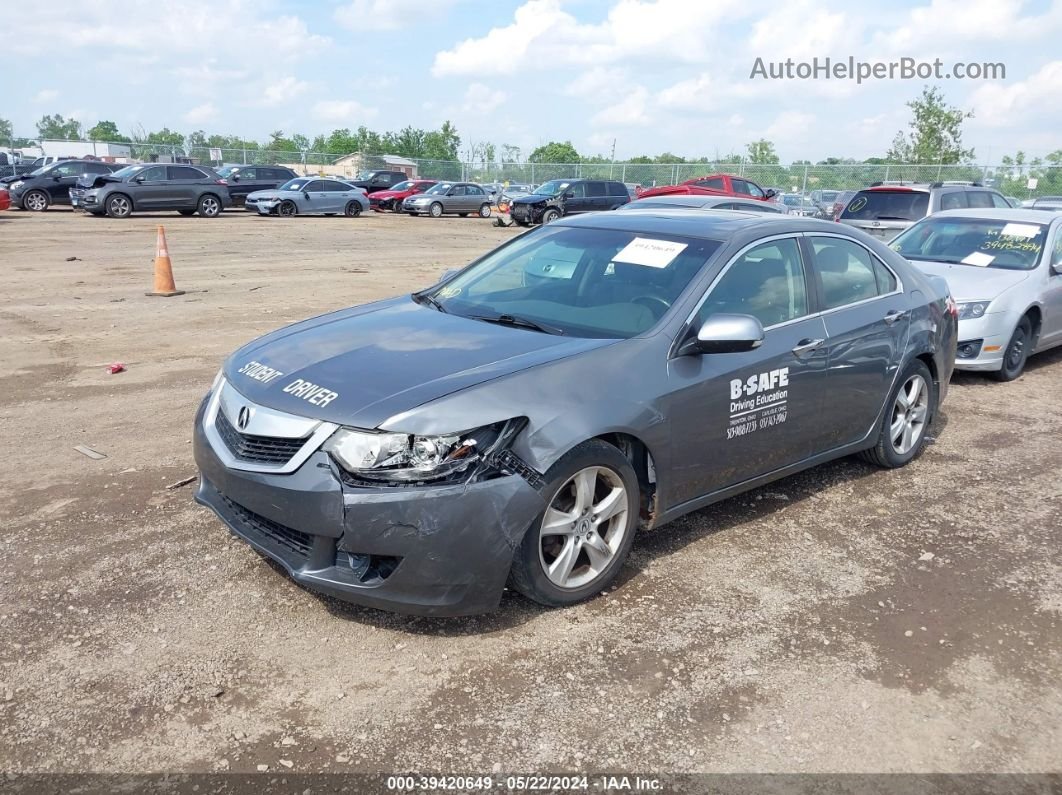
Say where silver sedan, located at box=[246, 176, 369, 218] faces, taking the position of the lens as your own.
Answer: facing the viewer and to the left of the viewer

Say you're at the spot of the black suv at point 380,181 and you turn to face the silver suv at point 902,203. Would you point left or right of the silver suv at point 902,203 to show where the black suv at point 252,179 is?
right

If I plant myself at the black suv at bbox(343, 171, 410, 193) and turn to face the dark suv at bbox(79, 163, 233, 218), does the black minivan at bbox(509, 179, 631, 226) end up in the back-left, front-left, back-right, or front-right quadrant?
front-left

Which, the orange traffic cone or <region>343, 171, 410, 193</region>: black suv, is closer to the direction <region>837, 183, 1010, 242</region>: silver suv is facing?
the black suv

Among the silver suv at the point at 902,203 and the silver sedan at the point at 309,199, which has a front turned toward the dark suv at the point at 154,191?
the silver sedan

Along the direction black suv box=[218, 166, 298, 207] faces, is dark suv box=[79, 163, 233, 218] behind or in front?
in front

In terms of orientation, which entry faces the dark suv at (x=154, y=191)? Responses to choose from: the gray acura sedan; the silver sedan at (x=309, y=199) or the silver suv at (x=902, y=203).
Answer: the silver sedan

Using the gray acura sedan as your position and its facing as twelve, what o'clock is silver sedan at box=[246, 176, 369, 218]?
The silver sedan is roughly at 4 o'clock from the gray acura sedan.

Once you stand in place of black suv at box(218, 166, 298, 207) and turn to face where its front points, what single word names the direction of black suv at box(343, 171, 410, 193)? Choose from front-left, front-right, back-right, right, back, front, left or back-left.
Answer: back

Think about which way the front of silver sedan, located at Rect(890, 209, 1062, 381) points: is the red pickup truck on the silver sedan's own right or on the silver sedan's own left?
on the silver sedan's own right
